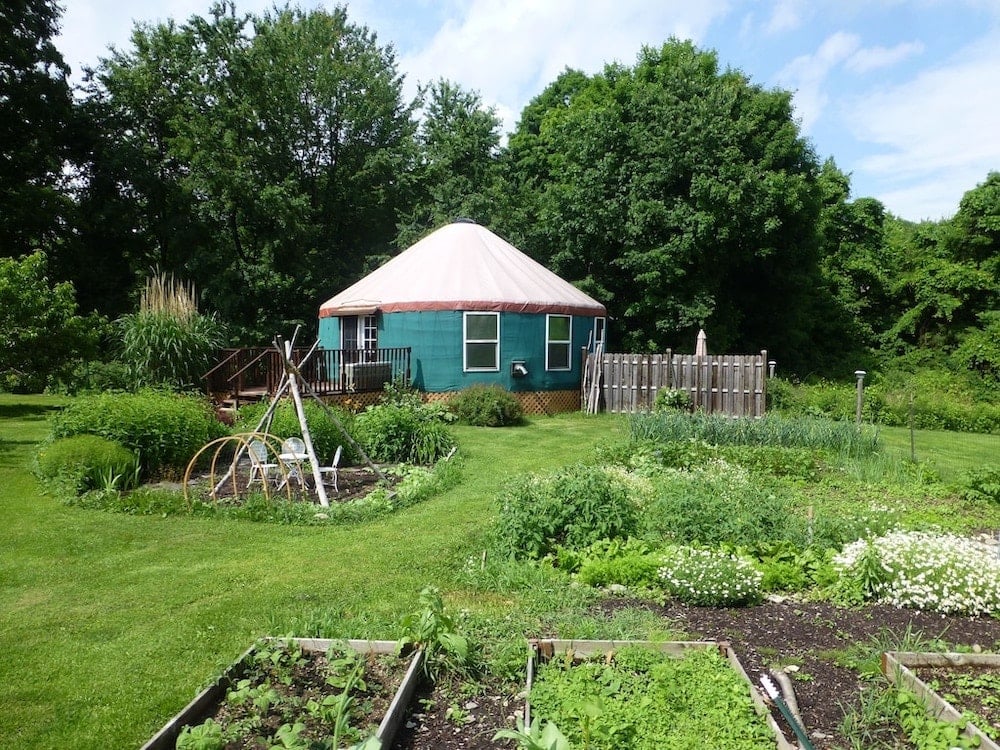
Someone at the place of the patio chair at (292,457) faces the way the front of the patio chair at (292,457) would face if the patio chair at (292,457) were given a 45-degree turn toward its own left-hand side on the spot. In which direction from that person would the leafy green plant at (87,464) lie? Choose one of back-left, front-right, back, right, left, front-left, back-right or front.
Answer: back-right

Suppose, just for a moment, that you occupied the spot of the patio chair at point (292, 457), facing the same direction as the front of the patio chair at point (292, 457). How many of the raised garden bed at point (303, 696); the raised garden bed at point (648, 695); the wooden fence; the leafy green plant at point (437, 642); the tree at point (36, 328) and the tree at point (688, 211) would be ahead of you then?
3

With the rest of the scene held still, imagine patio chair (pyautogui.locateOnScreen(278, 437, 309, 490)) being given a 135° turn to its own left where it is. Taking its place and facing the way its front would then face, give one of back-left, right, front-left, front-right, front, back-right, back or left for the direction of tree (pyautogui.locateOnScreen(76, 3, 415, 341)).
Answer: front-left

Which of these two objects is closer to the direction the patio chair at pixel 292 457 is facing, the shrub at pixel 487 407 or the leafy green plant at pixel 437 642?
the leafy green plant

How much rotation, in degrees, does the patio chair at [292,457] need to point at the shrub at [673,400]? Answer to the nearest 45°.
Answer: approximately 135° to its left

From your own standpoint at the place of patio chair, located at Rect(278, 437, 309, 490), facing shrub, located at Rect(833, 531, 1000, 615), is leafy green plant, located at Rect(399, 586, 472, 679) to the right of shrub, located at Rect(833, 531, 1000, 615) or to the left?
right

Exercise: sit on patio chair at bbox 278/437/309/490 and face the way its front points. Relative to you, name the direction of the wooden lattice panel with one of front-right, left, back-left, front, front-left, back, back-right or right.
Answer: back-left

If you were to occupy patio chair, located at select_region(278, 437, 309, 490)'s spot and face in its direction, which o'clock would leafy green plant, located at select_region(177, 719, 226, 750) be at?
The leafy green plant is roughly at 12 o'clock from the patio chair.

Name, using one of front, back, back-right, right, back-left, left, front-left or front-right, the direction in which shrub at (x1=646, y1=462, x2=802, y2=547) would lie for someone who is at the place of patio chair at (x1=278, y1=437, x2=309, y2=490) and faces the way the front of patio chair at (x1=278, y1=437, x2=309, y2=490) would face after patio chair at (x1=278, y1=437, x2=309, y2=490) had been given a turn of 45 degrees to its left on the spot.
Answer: front

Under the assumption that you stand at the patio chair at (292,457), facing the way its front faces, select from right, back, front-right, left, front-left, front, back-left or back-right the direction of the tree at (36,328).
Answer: back-right

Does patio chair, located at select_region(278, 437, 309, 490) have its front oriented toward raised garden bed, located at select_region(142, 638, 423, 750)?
yes

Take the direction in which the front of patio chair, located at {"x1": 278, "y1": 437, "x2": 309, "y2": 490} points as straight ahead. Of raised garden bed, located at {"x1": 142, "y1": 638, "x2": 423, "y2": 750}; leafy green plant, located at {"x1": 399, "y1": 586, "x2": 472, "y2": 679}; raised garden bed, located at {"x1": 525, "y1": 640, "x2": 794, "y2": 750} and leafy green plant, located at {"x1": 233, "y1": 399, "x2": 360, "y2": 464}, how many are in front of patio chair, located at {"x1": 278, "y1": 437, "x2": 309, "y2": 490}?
3

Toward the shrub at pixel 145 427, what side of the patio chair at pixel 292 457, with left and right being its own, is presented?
right

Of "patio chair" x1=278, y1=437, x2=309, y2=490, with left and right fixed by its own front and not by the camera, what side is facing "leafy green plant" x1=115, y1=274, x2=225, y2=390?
back

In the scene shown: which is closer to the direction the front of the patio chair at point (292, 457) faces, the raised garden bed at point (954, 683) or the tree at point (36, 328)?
the raised garden bed
